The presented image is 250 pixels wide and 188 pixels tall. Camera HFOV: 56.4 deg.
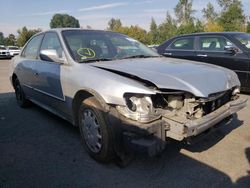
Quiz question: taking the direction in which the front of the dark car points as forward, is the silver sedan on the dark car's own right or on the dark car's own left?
on the dark car's own right

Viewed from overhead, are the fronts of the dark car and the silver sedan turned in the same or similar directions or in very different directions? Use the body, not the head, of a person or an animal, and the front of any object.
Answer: same or similar directions

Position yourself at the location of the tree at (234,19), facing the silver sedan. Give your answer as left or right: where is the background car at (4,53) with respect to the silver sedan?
right

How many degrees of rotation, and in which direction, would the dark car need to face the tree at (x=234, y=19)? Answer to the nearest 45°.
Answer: approximately 135° to its left

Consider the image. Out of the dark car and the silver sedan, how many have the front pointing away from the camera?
0

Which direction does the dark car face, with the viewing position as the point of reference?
facing the viewer and to the right of the viewer

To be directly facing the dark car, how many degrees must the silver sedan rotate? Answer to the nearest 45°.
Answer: approximately 90° to its left

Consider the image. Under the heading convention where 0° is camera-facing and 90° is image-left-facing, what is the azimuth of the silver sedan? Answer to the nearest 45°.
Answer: approximately 315°

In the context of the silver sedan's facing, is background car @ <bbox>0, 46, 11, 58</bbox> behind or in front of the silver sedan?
behind

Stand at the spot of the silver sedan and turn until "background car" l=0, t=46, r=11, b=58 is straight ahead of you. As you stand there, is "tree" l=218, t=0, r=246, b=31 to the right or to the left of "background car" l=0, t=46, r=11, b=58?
right
